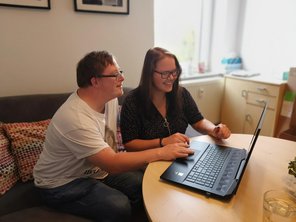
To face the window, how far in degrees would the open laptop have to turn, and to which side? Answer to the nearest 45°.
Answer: approximately 90° to its right

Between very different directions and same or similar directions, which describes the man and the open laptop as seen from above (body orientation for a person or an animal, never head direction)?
very different directions

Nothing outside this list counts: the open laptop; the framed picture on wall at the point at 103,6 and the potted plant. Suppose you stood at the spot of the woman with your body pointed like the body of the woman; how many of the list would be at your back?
1

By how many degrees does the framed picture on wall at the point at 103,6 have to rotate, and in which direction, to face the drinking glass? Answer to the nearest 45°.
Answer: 0° — it already faces it

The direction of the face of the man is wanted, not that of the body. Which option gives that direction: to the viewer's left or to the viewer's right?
to the viewer's right

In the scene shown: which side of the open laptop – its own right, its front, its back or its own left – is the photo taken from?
left

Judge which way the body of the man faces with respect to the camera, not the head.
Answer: to the viewer's right

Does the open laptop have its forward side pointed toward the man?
yes

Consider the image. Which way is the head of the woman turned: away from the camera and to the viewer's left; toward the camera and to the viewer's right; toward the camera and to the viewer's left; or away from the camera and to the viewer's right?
toward the camera and to the viewer's right

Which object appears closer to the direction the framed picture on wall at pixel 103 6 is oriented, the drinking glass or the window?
the drinking glass

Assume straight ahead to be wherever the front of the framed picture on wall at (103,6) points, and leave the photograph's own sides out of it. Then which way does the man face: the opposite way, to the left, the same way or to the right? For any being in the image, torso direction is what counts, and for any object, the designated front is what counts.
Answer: to the left

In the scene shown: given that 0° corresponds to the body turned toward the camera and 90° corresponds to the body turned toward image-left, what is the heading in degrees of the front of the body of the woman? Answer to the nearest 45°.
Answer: approximately 315°
